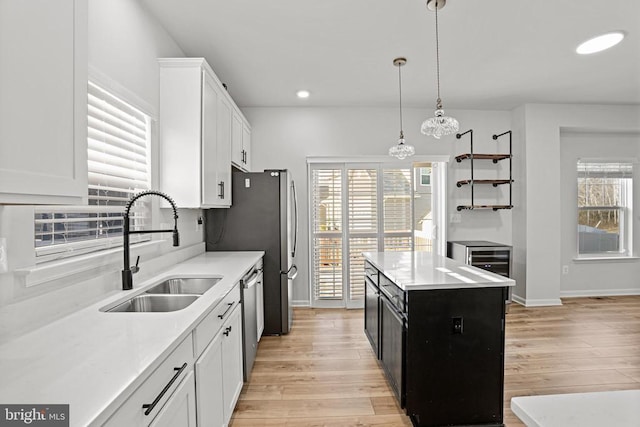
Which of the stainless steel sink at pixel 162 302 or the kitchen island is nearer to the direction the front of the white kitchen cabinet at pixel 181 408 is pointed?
the kitchen island

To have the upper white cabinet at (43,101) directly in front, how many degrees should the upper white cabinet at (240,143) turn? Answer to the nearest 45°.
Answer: approximately 90° to its right

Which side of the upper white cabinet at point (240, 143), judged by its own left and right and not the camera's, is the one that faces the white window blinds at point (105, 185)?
right

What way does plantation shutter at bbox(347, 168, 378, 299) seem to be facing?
toward the camera

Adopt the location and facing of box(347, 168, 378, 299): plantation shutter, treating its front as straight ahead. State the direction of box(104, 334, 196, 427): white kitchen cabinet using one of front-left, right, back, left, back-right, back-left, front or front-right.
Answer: front

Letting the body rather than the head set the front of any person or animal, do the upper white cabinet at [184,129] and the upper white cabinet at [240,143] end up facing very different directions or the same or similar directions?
same or similar directions

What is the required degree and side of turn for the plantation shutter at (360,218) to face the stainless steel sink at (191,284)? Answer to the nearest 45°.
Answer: approximately 45° to its right

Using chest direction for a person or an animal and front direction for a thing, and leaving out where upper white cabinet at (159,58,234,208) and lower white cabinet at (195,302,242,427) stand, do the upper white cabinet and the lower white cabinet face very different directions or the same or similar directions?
same or similar directions

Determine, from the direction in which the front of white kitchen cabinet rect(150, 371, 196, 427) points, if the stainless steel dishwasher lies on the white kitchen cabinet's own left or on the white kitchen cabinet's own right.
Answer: on the white kitchen cabinet's own left

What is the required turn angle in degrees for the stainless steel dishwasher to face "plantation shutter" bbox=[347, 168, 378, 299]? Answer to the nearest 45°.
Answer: approximately 45° to its left

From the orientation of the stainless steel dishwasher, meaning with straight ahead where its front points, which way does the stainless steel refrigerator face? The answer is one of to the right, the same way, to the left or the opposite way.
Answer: the same way

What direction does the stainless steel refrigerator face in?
to the viewer's right

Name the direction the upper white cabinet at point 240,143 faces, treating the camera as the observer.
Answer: facing to the right of the viewer
